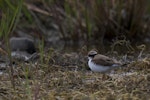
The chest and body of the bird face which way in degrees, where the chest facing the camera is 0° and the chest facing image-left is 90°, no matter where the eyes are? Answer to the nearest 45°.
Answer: approximately 90°
